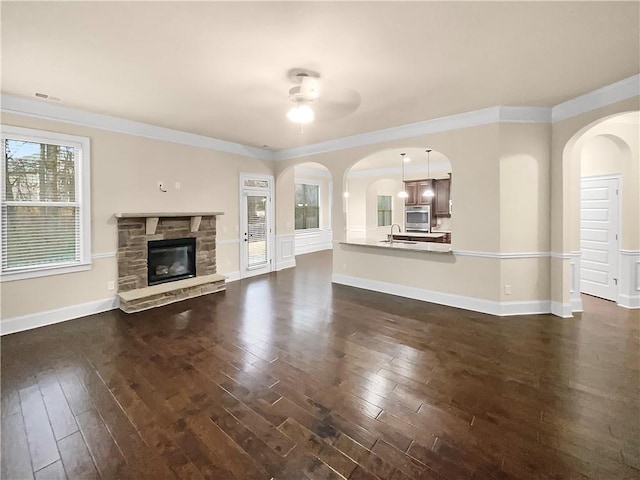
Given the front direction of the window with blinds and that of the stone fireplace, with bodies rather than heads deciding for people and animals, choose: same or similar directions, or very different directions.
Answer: same or similar directions

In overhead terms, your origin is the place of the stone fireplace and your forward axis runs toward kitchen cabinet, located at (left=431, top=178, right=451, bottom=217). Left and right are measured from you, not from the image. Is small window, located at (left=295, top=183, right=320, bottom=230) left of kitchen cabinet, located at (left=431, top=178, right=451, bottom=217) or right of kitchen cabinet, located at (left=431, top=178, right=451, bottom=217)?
left

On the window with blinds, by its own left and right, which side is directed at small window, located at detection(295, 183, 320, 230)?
left

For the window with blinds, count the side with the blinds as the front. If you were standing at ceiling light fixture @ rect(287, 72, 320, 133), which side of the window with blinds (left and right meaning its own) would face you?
front

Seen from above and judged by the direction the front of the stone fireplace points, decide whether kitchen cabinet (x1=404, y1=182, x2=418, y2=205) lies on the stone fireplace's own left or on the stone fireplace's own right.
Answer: on the stone fireplace's own left

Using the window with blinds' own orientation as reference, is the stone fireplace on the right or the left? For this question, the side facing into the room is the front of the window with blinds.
on its left

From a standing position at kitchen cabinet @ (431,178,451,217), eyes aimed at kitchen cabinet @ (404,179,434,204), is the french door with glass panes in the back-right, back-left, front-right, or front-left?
front-left

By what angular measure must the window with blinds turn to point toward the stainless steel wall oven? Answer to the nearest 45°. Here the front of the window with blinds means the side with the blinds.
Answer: approximately 45° to its left

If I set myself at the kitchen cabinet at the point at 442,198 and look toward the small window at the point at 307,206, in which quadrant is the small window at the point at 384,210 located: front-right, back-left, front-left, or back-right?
front-right

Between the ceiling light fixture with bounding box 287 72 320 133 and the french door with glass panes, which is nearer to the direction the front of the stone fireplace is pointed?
the ceiling light fixture

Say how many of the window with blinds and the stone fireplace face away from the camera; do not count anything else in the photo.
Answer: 0

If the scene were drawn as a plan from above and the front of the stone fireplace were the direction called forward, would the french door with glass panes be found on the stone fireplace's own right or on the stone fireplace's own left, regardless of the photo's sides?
on the stone fireplace's own left

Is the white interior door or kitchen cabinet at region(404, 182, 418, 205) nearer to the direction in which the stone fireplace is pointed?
the white interior door

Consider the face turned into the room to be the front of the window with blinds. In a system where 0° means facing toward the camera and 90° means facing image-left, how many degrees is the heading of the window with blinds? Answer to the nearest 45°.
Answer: approximately 315°

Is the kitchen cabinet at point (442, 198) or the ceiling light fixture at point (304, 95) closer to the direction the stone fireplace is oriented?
the ceiling light fixture
